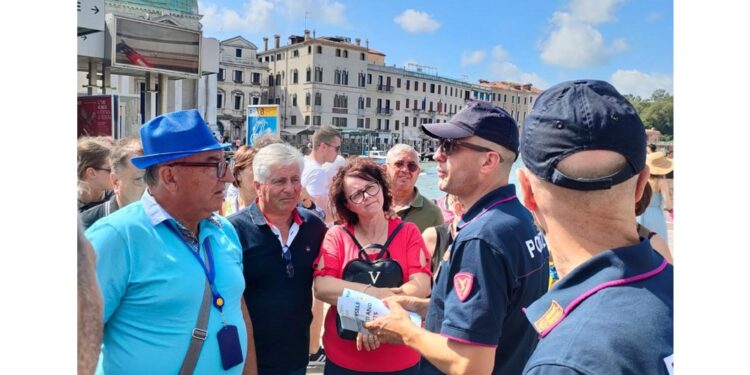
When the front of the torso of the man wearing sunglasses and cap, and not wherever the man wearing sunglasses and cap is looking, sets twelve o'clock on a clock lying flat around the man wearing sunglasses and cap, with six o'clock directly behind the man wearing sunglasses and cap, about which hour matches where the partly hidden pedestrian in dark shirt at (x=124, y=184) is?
The partly hidden pedestrian in dark shirt is roughly at 1 o'clock from the man wearing sunglasses and cap.

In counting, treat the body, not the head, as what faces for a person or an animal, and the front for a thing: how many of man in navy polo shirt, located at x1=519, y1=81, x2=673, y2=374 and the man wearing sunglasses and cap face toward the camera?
0

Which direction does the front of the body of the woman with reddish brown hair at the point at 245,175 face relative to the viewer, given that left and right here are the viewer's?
facing to the right of the viewer

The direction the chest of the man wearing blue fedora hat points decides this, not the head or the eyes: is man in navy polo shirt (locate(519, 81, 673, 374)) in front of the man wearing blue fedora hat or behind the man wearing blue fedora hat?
in front

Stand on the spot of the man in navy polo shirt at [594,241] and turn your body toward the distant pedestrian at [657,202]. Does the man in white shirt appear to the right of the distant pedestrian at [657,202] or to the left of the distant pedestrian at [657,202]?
left

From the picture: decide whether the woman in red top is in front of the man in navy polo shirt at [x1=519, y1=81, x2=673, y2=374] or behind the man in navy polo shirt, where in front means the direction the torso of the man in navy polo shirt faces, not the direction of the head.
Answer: in front

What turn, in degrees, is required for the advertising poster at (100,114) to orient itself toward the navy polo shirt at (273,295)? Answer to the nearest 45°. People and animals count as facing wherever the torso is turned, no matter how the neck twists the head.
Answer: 0° — it already faces it

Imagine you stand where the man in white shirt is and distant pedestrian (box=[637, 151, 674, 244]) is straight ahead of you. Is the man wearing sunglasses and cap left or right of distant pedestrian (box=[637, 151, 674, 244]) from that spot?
right

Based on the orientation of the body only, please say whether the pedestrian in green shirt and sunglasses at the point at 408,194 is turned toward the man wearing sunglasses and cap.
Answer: yes
